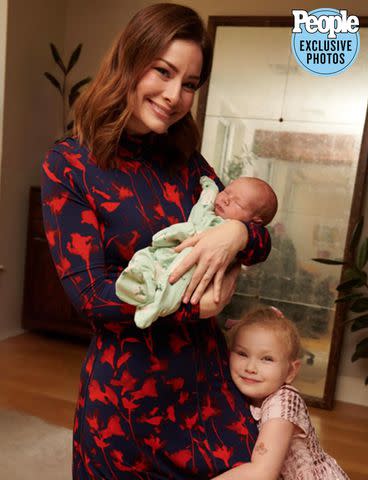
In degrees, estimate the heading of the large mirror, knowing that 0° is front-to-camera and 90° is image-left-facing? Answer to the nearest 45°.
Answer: approximately 0°

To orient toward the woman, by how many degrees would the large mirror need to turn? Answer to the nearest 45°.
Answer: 0° — it already faces them

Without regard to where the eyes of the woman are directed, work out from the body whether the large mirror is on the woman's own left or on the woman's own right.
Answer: on the woman's own left
